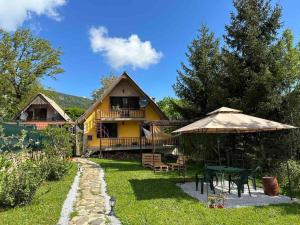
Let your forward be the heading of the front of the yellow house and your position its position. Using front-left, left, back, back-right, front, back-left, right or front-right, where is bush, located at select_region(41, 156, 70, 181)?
front

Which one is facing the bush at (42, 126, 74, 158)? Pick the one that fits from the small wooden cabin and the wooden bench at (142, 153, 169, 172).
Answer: the small wooden cabin

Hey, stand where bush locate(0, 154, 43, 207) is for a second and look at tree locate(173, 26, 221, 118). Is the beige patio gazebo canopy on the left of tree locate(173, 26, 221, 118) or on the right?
right

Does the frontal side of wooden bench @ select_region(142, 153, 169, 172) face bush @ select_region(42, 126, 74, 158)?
no

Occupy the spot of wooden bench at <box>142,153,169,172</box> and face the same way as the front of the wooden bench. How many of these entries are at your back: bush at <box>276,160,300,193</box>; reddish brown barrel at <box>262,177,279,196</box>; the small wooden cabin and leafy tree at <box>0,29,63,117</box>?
2

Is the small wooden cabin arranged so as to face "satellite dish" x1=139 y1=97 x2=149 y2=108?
no

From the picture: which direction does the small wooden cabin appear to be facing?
toward the camera

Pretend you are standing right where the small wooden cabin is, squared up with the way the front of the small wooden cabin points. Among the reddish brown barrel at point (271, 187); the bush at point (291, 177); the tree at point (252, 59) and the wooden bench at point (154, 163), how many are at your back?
0

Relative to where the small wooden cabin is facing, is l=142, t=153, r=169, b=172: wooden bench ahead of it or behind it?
ahead

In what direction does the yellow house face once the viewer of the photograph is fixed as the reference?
facing the viewer

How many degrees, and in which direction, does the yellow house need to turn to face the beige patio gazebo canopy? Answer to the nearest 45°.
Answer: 0° — it already faces it

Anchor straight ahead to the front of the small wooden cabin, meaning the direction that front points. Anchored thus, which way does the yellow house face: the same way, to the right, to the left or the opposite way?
the same way

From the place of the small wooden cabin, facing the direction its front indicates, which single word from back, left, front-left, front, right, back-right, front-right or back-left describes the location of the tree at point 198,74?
front-left

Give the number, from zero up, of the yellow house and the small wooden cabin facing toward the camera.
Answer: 2

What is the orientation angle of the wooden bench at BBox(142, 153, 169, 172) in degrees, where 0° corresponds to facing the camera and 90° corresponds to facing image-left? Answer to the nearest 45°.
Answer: approximately 315°

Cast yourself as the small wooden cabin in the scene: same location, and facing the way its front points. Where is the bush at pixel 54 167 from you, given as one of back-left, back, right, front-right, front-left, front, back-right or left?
front

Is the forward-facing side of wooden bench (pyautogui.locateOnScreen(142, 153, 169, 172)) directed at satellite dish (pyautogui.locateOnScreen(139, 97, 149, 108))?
no

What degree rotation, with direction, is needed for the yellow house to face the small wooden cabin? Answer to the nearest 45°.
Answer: approximately 135° to its right

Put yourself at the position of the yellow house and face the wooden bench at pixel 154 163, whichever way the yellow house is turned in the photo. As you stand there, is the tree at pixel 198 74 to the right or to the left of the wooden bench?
left

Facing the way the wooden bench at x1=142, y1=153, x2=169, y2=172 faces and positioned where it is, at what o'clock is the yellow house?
The yellow house is roughly at 7 o'clock from the wooden bench.
